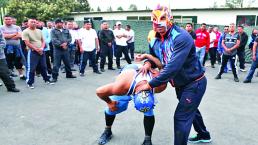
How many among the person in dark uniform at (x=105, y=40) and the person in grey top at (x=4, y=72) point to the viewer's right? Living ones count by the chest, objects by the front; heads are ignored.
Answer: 1

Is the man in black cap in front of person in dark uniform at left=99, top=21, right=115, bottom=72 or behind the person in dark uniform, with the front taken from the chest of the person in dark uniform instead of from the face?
in front

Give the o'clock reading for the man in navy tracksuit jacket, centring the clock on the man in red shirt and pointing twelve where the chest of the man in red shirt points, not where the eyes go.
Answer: The man in navy tracksuit jacket is roughly at 12 o'clock from the man in red shirt.

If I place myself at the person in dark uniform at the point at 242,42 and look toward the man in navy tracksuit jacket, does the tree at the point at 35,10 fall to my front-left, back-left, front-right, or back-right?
back-right

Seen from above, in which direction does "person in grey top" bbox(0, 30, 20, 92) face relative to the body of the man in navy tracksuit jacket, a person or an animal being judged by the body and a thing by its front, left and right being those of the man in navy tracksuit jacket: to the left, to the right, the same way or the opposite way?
the opposite way

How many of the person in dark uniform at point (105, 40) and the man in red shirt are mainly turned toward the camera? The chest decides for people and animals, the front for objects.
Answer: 2

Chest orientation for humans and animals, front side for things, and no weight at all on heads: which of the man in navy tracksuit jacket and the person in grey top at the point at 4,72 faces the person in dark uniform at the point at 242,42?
the person in grey top at the point at 4,72

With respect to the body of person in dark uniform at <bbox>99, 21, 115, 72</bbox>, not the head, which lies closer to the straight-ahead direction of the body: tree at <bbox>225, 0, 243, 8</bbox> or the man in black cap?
the man in black cap

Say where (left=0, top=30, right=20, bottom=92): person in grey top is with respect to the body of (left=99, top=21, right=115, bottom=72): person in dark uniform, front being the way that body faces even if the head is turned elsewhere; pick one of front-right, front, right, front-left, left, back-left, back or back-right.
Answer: front-right

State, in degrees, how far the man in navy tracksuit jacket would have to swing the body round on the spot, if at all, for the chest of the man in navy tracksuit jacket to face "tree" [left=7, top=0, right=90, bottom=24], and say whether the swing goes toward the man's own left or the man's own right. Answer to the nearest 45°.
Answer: approximately 90° to the man's own right

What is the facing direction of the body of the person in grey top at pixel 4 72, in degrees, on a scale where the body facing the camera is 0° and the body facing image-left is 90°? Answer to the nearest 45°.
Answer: approximately 270°

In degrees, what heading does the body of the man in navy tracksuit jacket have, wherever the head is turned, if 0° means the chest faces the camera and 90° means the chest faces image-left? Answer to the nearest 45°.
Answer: approximately 45°

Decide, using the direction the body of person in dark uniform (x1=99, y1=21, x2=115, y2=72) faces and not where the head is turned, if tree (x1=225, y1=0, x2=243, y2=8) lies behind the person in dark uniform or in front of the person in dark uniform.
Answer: behind

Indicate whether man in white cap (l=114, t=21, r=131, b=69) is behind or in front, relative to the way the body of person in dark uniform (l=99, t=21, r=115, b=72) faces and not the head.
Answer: behind

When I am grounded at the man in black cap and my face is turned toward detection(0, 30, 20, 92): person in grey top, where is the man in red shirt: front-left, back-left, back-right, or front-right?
back-left
